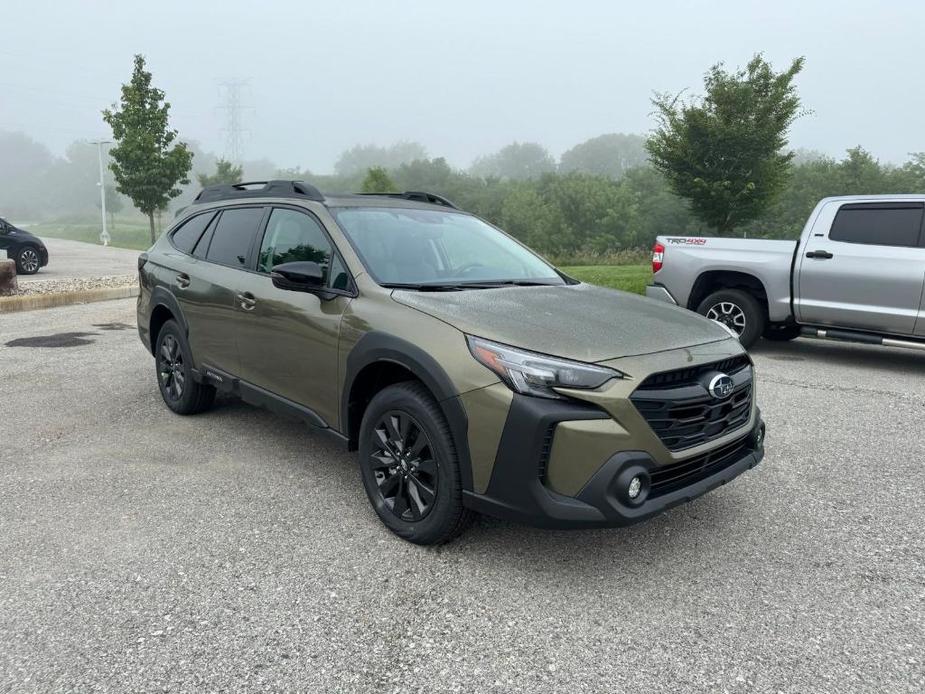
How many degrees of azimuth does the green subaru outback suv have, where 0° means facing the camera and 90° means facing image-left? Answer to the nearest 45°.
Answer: approximately 315°

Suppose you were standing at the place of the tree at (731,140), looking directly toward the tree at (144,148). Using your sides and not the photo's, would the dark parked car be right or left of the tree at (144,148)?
left

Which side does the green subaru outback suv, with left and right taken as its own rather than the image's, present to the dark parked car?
back

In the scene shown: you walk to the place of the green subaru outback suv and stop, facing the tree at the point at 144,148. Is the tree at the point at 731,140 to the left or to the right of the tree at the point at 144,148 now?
right

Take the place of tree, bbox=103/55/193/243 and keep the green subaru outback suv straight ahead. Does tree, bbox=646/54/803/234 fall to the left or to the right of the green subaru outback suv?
left

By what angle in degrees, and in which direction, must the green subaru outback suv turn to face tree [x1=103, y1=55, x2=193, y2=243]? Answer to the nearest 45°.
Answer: approximately 180°

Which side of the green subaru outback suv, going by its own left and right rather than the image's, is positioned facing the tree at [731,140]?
left
